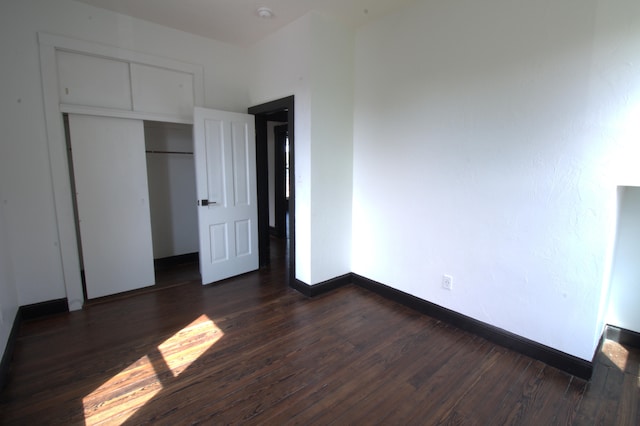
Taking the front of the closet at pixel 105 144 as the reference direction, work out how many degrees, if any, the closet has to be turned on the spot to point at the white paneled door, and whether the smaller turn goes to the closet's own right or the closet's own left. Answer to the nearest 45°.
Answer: approximately 45° to the closet's own left

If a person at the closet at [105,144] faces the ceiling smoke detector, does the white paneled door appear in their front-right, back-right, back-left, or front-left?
front-left

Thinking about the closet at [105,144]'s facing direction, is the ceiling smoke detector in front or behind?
in front

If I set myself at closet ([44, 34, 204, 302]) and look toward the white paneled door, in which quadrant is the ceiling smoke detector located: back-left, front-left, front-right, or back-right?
front-right
